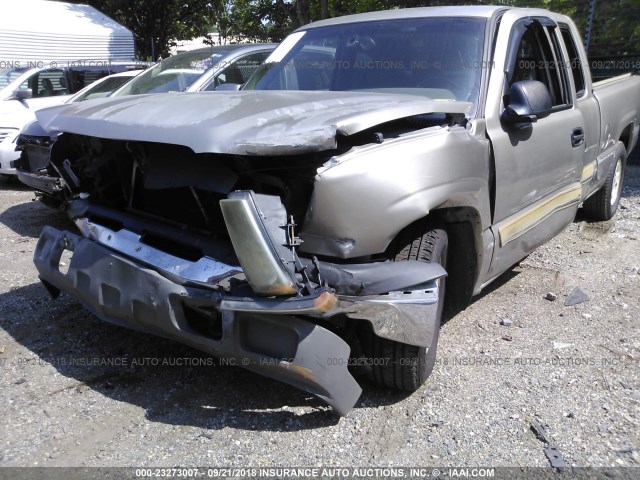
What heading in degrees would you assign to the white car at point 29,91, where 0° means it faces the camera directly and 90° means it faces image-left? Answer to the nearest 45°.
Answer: approximately 45°

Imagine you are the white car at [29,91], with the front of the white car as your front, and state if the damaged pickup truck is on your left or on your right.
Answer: on your left

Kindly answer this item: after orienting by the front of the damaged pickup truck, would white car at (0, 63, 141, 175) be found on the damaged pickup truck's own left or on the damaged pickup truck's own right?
on the damaged pickup truck's own right

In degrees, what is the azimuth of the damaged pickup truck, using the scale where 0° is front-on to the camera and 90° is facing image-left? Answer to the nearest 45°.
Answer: approximately 45°
